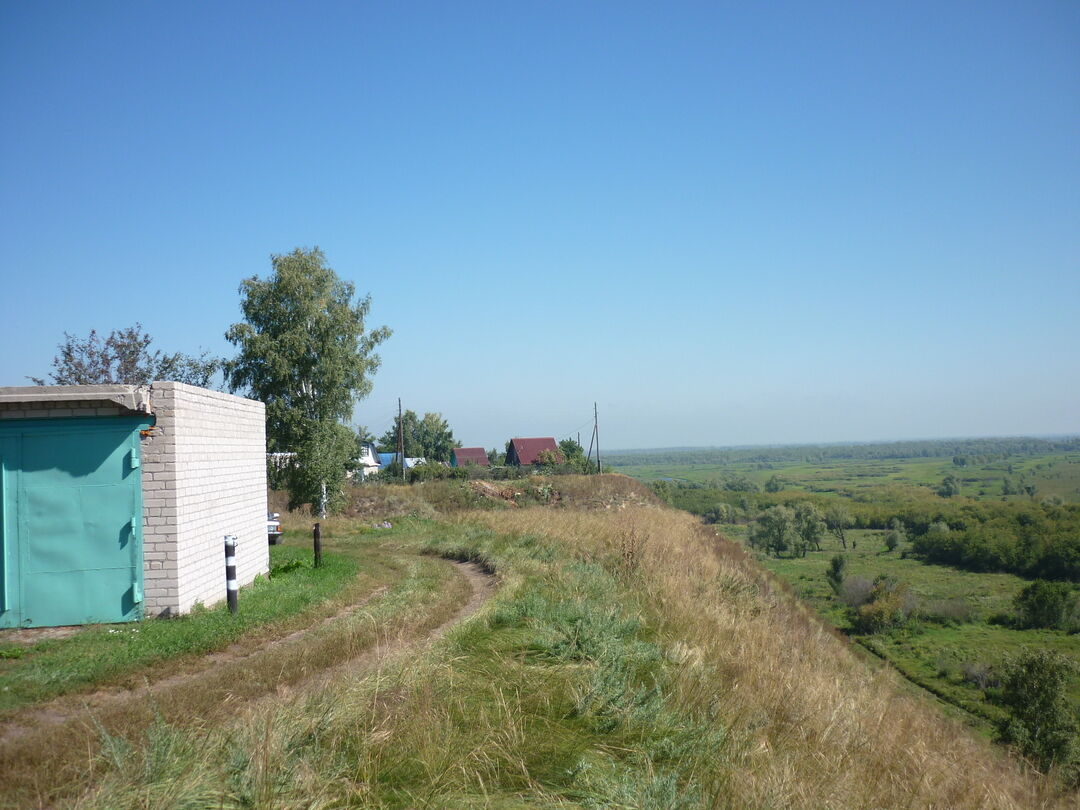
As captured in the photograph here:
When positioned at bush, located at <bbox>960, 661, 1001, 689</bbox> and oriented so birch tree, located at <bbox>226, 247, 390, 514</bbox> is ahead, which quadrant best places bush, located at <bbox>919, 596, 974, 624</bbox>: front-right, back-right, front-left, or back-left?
back-right

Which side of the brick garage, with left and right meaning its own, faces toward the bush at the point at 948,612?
back

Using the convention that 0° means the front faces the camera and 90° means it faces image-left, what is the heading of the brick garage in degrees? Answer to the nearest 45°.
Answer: approximately 45°

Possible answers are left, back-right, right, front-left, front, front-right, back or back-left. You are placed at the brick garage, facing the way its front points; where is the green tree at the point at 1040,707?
back-left

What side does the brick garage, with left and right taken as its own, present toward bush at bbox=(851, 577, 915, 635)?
back

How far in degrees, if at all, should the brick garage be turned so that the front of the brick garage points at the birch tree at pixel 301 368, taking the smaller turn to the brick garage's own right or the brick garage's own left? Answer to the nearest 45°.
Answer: approximately 135° to the brick garage's own right

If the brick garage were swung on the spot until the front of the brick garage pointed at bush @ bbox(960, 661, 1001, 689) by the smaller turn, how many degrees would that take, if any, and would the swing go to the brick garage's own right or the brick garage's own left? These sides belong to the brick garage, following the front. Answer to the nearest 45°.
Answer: approximately 135° to the brick garage's own left
